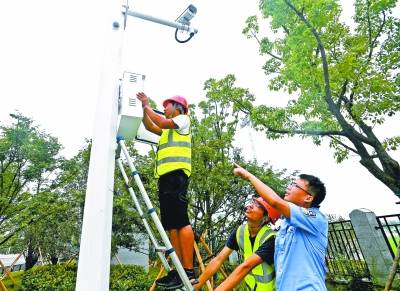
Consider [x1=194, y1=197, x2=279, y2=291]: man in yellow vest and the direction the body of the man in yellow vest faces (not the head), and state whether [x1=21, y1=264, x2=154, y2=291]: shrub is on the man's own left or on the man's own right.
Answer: on the man's own right

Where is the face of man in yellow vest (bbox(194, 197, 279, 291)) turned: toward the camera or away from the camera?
toward the camera

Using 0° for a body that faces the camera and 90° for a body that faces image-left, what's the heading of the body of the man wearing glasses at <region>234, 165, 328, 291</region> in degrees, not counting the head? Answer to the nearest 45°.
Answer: approximately 90°

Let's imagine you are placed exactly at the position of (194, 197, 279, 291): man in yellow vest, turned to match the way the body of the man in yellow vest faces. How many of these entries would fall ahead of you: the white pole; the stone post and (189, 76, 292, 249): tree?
1

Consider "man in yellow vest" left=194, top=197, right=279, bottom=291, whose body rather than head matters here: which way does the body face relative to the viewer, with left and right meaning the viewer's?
facing the viewer and to the left of the viewer

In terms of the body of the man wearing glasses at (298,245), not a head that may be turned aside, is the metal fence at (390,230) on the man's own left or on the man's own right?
on the man's own right

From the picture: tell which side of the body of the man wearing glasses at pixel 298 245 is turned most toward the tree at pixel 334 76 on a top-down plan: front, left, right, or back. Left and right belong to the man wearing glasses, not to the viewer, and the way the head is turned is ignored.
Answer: right

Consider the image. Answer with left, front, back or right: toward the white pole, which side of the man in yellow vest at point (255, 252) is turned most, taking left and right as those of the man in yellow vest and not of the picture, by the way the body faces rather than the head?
front

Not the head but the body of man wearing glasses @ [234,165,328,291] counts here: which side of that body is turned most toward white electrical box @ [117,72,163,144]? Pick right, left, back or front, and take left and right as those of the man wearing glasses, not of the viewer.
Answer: front

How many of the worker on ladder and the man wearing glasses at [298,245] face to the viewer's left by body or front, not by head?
2

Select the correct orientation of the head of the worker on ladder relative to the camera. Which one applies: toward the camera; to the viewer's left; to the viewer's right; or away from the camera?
to the viewer's left

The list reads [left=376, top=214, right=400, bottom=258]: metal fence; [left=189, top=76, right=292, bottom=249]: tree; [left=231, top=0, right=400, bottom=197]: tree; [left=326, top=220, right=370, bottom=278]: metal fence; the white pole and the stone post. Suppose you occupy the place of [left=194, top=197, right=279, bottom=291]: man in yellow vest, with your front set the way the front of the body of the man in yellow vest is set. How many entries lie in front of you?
1

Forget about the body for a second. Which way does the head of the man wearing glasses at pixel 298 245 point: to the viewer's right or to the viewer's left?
to the viewer's left

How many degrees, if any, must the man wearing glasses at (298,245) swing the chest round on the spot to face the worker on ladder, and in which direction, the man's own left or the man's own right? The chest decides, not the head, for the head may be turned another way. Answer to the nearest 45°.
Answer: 0° — they already face them

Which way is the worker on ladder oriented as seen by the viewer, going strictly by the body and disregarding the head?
to the viewer's left

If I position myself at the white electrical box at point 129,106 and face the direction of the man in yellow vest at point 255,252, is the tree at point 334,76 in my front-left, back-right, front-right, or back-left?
front-left
